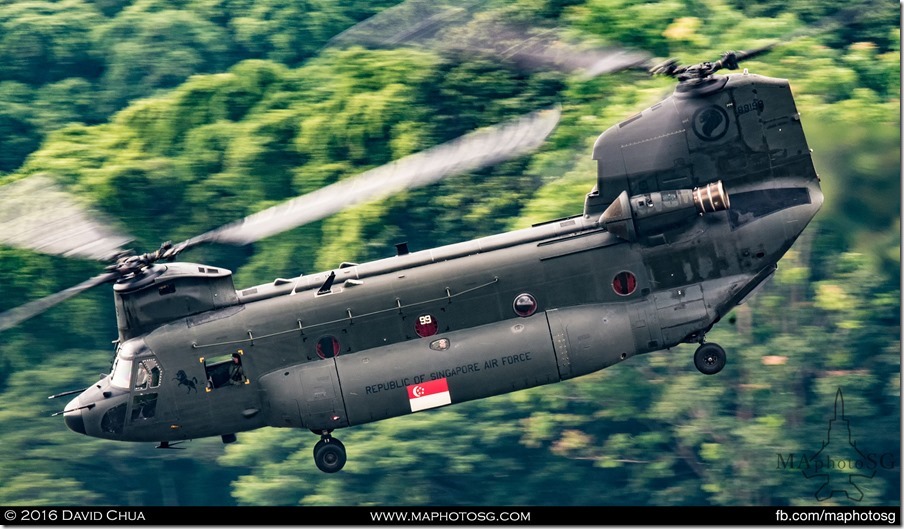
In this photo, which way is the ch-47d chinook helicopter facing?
to the viewer's left
